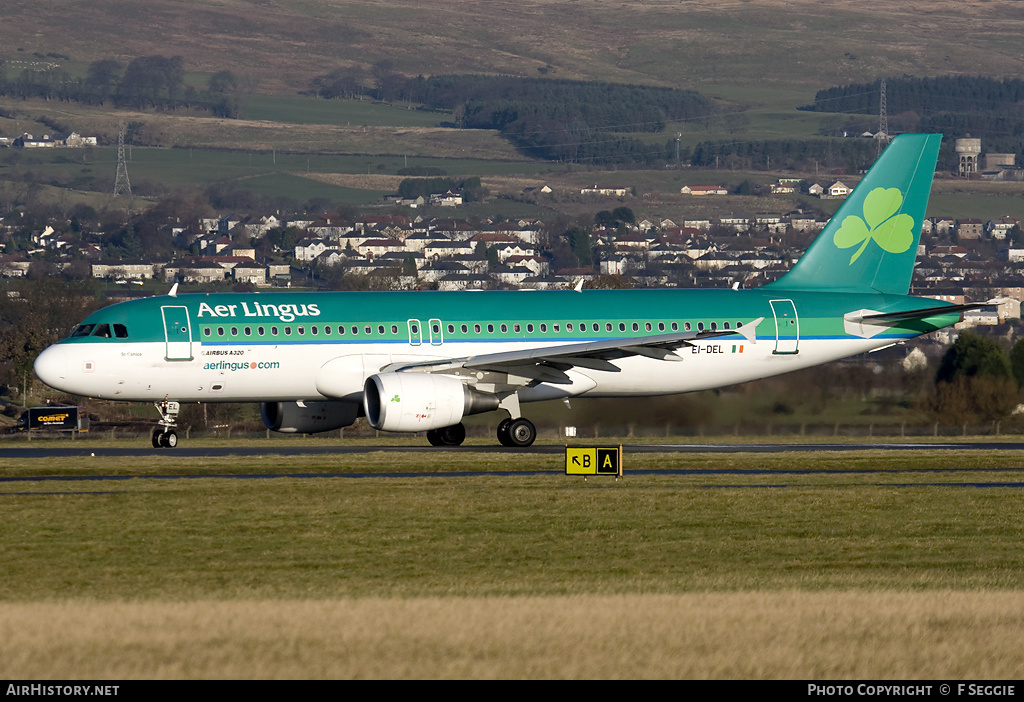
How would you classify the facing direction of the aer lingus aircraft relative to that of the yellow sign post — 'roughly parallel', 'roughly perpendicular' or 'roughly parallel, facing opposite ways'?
roughly perpendicular

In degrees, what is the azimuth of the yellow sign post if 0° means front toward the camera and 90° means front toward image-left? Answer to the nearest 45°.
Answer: approximately 0°

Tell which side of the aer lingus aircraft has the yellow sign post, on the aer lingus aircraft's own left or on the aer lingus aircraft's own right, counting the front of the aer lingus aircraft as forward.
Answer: on the aer lingus aircraft's own left

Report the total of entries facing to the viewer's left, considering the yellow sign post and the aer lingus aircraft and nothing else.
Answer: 1

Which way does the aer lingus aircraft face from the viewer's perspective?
to the viewer's left

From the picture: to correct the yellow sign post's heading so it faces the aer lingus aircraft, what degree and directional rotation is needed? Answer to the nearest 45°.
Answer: approximately 180°
